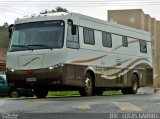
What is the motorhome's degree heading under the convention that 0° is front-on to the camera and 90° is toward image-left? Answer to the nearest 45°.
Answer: approximately 45°

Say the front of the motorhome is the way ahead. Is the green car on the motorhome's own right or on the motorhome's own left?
on the motorhome's own right
